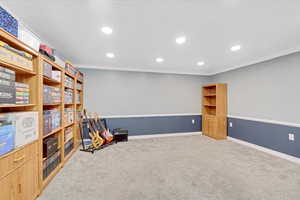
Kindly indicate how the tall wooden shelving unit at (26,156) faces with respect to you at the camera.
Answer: facing the viewer and to the right of the viewer

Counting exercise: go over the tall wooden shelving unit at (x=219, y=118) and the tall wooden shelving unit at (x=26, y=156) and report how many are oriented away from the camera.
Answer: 0

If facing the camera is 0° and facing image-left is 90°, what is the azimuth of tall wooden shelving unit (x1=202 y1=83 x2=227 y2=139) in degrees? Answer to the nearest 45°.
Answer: approximately 45°

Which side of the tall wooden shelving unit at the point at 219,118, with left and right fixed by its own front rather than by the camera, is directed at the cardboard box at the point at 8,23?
front

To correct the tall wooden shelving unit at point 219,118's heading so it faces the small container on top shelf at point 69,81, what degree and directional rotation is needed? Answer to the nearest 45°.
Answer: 0° — it already faces it

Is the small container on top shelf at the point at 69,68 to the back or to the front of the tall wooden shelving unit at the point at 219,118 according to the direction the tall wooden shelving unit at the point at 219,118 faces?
to the front

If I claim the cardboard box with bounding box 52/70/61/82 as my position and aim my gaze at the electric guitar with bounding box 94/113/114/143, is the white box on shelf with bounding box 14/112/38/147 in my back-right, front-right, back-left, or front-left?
back-right
